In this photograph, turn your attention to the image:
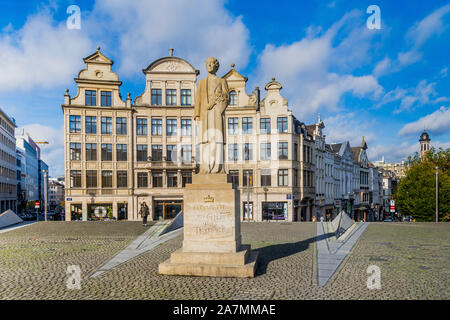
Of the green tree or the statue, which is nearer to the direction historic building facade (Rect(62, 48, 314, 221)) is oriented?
the statue

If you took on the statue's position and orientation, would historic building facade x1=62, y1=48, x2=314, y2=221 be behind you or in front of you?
behind

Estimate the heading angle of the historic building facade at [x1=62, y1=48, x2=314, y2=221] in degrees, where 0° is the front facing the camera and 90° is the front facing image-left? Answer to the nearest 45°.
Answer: approximately 0°

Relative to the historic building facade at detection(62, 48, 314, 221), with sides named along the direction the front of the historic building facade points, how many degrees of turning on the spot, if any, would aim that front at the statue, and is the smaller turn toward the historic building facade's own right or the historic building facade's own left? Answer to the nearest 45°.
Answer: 0° — it already faces it

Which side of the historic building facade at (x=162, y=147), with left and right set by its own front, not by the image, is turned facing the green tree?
left

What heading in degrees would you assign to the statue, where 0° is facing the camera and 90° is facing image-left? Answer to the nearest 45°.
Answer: approximately 0°

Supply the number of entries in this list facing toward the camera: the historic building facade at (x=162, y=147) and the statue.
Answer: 2
